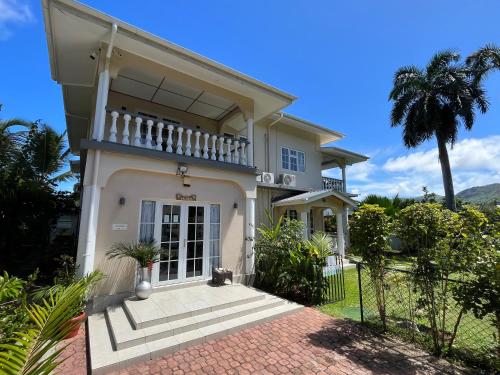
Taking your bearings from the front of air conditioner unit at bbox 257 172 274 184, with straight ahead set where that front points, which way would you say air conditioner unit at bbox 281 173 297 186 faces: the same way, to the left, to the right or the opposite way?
the same way

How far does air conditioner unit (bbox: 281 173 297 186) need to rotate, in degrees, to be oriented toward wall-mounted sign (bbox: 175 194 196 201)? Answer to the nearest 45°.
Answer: approximately 90° to its right

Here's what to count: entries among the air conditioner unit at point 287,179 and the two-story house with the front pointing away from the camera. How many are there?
0

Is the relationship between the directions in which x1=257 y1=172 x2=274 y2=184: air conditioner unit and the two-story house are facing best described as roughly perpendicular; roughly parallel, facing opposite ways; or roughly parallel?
roughly parallel

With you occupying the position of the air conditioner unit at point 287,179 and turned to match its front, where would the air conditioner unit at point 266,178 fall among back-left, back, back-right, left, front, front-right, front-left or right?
right

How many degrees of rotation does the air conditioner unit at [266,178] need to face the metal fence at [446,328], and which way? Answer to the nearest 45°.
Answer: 0° — it already faces it

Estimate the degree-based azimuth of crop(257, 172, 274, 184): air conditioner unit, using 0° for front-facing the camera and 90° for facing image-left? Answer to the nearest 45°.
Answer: approximately 315°

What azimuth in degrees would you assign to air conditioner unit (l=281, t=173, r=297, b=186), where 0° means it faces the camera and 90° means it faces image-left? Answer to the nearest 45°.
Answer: approximately 315°

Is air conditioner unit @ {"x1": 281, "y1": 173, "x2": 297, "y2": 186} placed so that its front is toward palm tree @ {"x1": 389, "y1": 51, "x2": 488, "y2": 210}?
no

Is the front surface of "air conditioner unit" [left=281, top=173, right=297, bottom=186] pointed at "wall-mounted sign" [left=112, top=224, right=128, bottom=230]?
no

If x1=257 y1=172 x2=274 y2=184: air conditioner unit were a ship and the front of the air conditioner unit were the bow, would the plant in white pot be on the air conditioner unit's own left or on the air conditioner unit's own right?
on the air conditioner unit's own right

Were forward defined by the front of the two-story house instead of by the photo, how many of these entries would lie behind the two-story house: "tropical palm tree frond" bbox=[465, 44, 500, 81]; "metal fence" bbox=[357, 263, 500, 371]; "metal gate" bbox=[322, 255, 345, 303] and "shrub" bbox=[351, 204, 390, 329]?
0

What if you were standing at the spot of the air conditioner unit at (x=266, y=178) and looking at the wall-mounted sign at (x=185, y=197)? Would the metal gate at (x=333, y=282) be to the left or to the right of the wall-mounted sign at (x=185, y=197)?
left

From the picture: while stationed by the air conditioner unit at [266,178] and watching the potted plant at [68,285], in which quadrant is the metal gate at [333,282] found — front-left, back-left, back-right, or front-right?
front-left

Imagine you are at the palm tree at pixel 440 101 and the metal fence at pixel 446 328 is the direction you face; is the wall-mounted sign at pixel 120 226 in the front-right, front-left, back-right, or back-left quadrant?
front-right

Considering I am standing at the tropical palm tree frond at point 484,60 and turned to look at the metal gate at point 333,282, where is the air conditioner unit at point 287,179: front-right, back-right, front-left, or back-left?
front-right

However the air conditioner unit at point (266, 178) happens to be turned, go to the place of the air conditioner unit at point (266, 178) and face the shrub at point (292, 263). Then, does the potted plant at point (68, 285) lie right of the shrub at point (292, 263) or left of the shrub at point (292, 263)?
right

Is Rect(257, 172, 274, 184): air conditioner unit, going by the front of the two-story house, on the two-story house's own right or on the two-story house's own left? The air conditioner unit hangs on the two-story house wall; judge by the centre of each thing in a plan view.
on the two-story house's own left

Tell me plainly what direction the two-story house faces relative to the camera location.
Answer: facing the viewer and to the right of the viewer

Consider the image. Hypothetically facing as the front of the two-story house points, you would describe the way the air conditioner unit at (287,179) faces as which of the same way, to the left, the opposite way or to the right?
the same way
